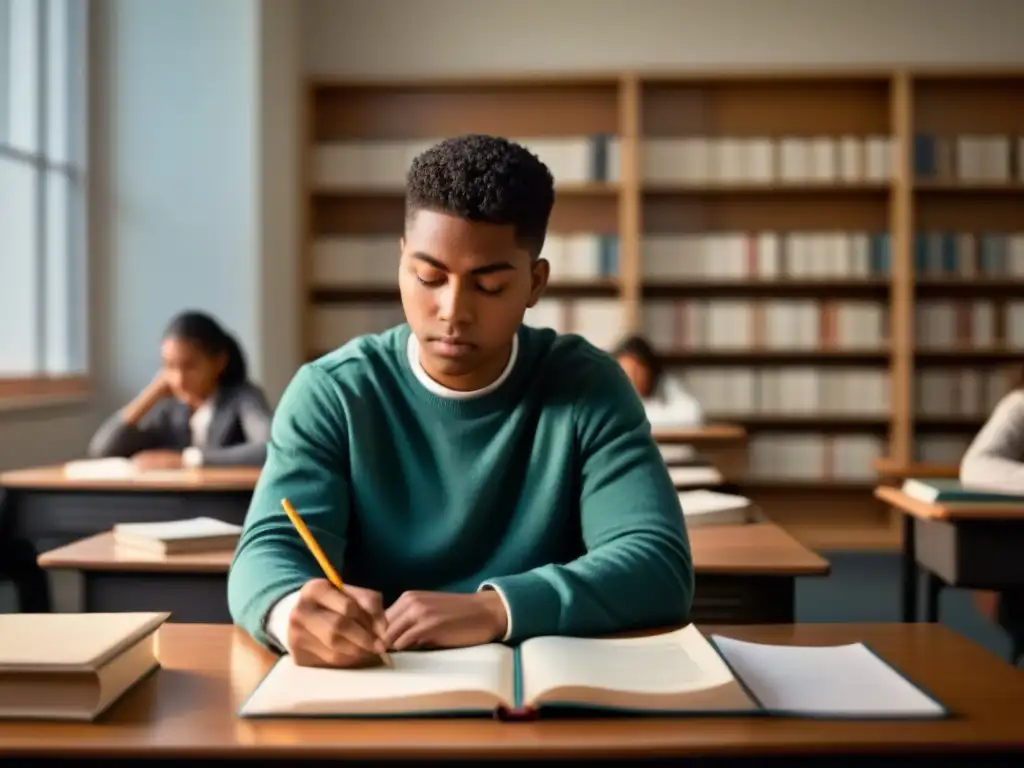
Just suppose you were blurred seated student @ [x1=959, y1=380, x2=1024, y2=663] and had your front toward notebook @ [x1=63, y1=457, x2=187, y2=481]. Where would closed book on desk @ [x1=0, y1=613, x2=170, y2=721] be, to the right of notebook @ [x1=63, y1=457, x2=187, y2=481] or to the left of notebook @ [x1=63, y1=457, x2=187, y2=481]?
left

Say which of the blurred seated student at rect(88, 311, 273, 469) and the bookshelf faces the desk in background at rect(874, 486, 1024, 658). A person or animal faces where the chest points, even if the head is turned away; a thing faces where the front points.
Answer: the bookshelf

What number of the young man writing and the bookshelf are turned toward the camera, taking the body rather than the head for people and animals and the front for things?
2

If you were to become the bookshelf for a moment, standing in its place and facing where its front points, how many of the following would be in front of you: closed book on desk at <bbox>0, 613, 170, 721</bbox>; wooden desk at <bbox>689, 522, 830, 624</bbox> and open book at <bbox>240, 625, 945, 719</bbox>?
3

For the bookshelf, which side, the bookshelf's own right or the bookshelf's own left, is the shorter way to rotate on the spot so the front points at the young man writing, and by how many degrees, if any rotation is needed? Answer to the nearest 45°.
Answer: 0° — it already faces them

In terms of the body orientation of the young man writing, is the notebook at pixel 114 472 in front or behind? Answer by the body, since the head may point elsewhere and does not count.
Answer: behind

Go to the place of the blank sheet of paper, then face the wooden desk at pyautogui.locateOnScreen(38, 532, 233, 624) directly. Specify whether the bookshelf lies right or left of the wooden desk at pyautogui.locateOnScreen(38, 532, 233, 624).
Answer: right

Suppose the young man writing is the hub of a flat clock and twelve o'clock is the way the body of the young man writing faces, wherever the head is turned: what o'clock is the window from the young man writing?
The window is roughly at 5 o'clock from the young man writing.

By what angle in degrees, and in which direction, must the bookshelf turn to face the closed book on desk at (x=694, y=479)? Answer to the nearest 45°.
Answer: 0° — it already faces it
